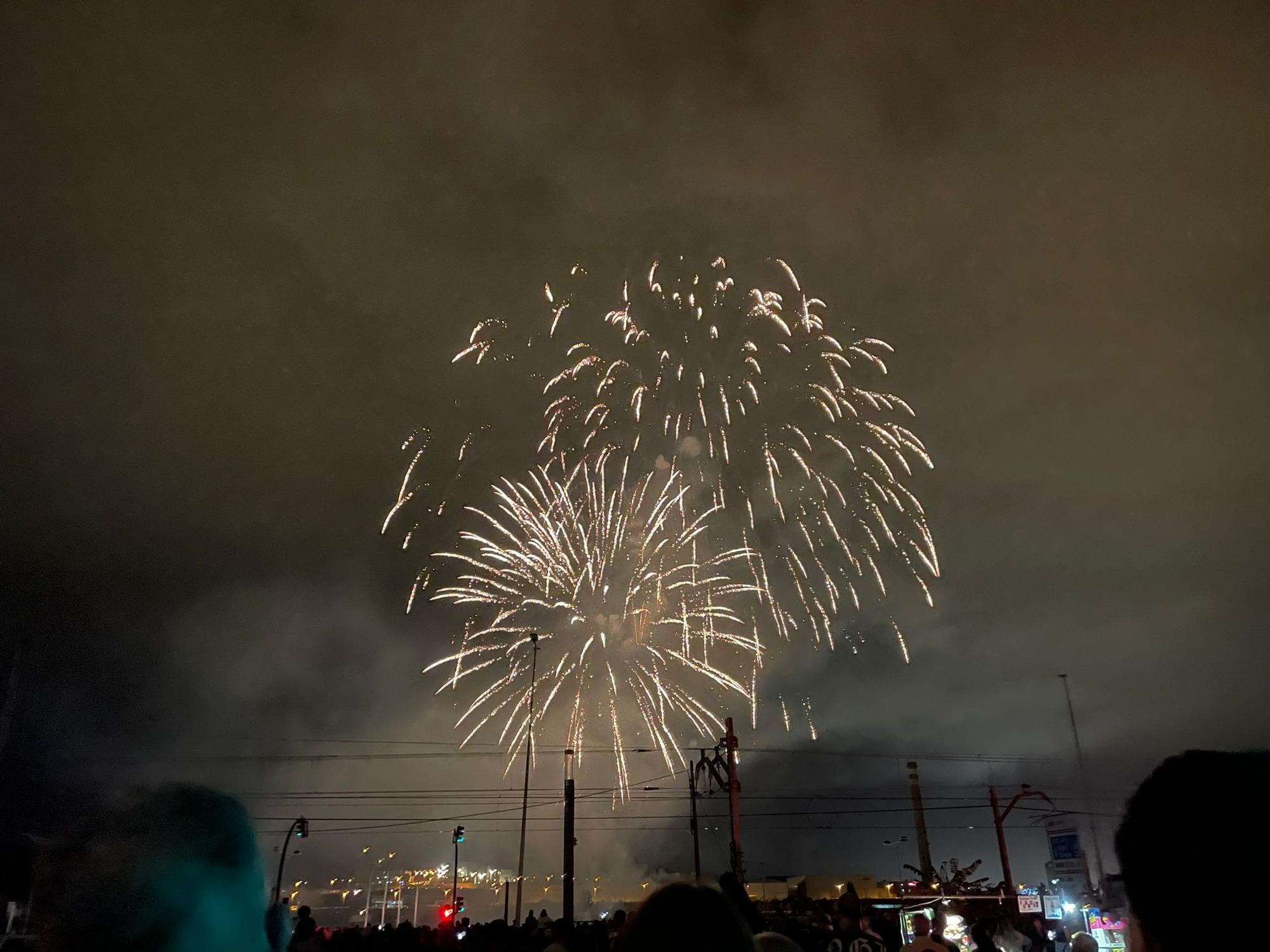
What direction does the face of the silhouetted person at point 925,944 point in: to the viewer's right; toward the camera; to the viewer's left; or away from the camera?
away from the camera

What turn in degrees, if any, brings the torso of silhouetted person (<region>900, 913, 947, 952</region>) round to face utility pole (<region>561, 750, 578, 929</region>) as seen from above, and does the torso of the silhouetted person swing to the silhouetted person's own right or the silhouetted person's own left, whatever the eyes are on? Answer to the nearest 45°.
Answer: approximately 45° to the silhouetted person's own left

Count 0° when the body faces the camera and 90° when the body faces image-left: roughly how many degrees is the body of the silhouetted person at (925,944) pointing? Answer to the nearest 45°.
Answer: approximately 180°

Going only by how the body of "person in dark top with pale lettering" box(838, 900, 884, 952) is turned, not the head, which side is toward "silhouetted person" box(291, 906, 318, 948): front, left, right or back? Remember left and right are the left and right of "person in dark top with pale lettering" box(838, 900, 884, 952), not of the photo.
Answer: left

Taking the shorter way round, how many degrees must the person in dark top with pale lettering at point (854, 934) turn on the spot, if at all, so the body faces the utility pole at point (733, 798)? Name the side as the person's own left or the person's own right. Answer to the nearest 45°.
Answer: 0° — they already face it

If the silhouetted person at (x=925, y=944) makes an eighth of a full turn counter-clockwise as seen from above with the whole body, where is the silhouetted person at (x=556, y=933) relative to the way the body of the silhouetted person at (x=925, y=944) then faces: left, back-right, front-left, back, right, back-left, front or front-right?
front

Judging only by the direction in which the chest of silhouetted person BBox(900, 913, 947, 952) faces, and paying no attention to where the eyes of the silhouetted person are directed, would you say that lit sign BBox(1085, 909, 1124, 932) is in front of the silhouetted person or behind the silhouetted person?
in front

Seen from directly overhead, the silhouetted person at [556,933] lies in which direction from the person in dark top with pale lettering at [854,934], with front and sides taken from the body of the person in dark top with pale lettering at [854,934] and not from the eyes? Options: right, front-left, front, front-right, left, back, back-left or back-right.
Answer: front-left

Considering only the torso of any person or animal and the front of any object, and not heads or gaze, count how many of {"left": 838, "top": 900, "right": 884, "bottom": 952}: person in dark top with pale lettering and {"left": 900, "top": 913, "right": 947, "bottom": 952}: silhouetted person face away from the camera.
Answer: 2

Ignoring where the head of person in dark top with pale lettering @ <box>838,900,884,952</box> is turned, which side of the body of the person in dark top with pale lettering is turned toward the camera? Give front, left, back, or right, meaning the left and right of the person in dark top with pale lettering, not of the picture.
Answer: back

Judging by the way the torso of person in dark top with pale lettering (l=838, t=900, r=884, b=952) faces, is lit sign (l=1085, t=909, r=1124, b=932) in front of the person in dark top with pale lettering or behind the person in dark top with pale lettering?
in front

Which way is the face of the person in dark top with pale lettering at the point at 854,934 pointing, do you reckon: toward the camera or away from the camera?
away from the camera

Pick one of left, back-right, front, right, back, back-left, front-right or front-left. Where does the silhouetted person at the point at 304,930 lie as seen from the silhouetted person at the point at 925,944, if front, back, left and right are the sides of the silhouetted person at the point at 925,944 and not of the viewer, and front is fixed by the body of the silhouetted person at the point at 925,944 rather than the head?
left

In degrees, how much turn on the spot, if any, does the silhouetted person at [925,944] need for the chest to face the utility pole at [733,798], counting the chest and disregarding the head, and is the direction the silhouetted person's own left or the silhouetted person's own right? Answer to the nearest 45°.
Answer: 0° — they already face it
